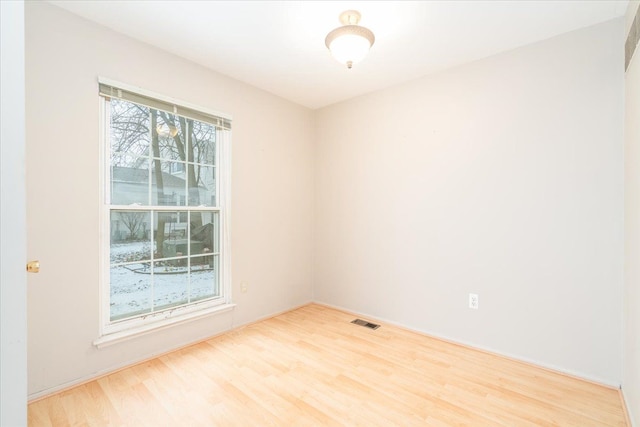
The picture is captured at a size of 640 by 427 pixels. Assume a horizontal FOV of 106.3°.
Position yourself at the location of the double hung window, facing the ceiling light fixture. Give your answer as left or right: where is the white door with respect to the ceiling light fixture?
right

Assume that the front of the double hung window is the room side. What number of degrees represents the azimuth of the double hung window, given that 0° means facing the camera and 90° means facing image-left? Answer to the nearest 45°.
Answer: approximately 315°

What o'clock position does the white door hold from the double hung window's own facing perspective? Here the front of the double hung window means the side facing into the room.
The white door is roughly at 2 o'clock from the double hung window.

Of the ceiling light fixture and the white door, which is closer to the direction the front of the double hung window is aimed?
the ceiling light fixture

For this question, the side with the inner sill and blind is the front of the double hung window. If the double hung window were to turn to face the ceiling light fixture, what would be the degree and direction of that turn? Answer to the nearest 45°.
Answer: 0° — it already faces it
